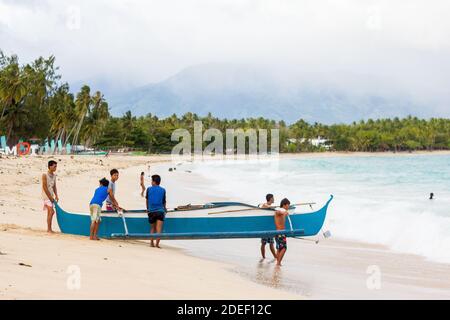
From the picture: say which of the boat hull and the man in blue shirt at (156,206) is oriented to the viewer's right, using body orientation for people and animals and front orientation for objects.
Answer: the boat hull

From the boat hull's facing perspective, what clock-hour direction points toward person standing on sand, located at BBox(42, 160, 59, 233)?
The person standing on sand is roughly at 6 o'clock from the boat hull.

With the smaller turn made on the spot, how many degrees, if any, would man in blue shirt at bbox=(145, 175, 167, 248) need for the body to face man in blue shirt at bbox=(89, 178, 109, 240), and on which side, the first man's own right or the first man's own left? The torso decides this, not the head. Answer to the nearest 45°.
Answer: approximately 90° to the first man's own left

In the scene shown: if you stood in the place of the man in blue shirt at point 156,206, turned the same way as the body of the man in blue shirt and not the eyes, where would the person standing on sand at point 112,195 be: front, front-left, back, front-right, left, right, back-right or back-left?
left

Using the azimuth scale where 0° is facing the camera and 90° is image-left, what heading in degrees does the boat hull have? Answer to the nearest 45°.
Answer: approximately 270°

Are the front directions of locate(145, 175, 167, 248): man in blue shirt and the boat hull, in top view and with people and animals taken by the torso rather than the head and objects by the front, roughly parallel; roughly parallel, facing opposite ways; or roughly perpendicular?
roughly perpendicular

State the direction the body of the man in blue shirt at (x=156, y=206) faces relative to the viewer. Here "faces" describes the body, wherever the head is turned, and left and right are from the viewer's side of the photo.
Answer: facing away from the viewer

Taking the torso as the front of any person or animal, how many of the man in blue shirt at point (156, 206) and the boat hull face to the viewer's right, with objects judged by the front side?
1

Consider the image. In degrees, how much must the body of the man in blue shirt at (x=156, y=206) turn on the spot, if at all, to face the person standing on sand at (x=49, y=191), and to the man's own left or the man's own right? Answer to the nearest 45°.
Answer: approximately 90° to the man's own left

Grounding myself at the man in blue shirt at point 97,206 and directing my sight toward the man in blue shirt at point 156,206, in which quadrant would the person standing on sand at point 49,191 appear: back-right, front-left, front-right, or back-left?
back-left
